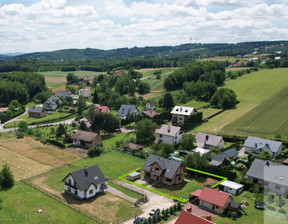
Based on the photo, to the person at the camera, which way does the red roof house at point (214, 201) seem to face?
facing the viewer and to the left of the viewer

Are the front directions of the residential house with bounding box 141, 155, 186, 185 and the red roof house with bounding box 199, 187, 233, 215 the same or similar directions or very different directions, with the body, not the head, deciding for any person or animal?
same or similar directions

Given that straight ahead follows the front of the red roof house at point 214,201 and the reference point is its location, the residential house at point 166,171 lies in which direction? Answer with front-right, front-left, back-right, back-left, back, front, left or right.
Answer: right

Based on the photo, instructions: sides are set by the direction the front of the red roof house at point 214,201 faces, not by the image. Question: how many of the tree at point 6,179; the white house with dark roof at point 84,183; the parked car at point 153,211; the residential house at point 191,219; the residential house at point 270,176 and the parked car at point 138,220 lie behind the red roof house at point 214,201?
1

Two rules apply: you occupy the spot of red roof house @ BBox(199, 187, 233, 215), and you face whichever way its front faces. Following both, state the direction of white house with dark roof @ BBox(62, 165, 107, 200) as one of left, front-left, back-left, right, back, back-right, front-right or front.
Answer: front-right

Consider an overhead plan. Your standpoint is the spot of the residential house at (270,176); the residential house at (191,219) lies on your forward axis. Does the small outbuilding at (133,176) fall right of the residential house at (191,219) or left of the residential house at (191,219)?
right

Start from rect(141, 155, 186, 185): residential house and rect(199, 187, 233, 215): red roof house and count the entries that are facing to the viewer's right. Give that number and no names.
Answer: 0

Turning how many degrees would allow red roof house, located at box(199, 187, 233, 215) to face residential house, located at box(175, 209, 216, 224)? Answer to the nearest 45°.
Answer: approximately 45° to its left

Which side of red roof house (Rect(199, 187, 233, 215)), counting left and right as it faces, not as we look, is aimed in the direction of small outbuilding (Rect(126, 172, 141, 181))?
right
